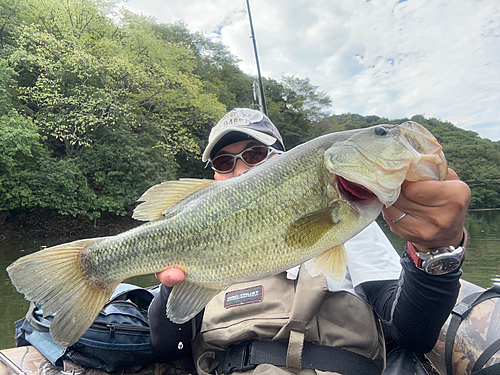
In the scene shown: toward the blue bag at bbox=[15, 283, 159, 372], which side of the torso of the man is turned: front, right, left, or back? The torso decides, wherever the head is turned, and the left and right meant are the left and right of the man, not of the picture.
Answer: right

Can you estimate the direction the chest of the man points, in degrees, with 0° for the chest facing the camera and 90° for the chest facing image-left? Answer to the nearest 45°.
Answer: approximately 0°
